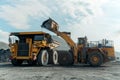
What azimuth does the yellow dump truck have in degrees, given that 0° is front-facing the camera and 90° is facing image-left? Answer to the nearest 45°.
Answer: approximately 45°
